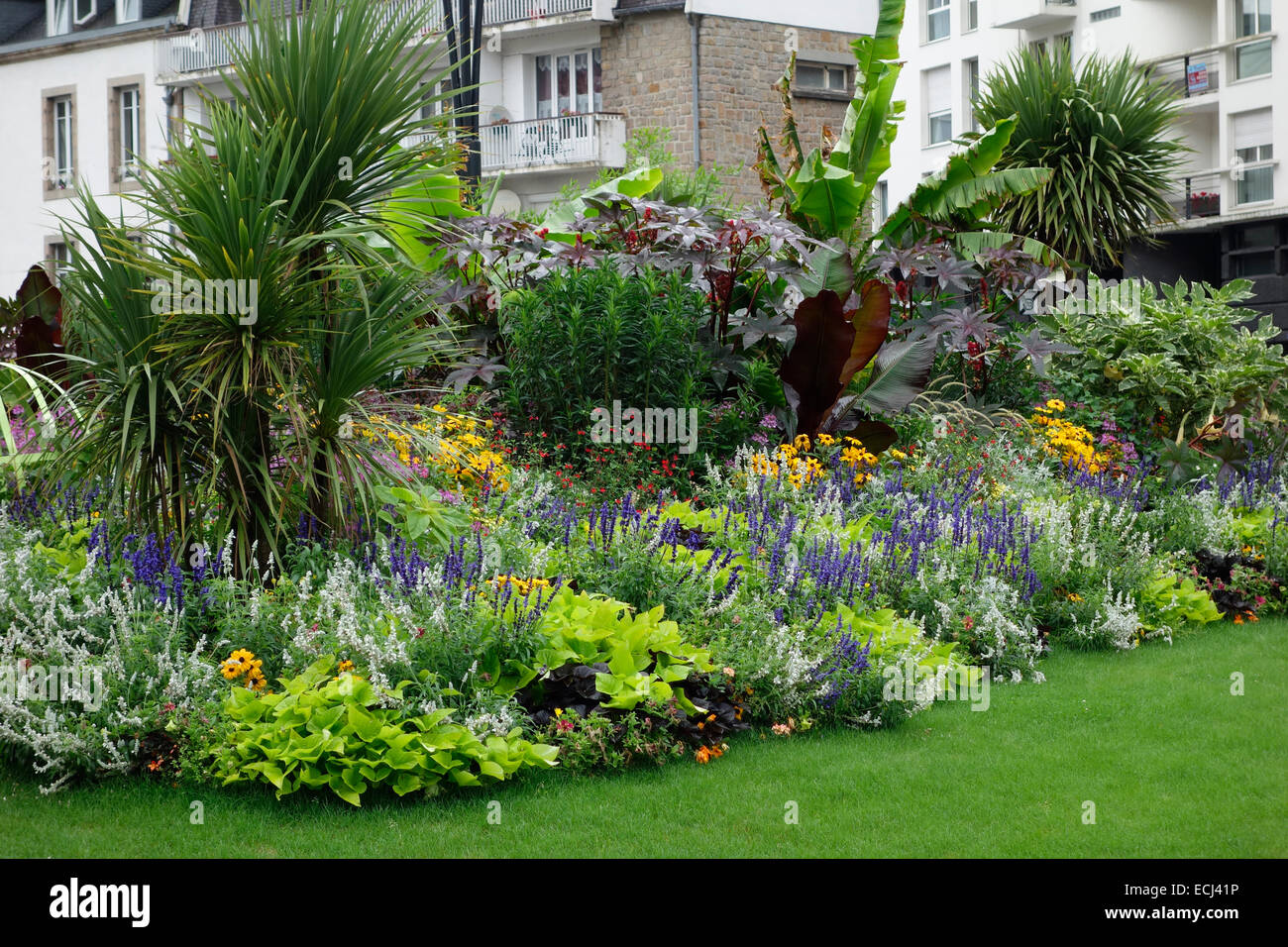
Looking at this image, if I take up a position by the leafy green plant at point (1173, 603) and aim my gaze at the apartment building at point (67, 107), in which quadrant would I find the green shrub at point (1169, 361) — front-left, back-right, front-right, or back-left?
front-right

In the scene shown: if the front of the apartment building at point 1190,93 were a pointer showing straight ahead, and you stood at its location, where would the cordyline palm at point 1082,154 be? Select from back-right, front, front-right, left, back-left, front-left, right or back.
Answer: front-left

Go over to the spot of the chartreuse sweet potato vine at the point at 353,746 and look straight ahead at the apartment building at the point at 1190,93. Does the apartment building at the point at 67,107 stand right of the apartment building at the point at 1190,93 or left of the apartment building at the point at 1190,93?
left

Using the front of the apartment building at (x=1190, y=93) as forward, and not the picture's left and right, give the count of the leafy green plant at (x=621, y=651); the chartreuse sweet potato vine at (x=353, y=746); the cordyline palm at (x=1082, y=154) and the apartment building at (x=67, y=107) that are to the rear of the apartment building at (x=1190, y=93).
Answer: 0

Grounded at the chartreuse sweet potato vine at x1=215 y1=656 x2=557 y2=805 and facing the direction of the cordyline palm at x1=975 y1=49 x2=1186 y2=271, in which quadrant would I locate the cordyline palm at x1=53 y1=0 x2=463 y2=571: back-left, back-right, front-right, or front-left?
front-left

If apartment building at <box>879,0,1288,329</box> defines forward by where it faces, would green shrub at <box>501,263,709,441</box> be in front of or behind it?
in front

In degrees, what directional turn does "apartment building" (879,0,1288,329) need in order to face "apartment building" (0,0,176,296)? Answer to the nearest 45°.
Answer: approximately 45° to its right

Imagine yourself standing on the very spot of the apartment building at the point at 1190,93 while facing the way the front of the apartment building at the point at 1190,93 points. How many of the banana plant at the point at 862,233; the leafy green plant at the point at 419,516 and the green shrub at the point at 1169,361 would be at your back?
0

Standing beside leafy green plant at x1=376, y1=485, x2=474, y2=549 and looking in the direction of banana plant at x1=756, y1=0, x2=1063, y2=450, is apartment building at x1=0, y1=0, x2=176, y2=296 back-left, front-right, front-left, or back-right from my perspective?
front-left

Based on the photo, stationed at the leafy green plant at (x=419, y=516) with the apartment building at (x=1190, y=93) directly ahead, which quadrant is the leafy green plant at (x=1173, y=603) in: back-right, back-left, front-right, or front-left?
front-right

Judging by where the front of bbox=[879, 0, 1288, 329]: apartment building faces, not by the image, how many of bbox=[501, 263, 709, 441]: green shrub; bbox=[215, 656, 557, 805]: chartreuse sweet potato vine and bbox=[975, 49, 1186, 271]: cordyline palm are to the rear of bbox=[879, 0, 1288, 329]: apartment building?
0

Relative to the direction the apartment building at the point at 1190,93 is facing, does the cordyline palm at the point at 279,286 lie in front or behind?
in front

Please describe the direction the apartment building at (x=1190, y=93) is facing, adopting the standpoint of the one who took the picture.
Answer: facing the viewer and to the left of the viewer

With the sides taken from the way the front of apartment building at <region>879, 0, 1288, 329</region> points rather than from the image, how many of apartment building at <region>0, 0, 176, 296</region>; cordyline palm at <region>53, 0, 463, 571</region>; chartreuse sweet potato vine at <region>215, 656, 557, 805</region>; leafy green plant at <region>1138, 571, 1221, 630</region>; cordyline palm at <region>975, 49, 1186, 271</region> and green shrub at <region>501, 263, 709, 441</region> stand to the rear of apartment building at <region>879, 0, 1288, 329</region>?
0

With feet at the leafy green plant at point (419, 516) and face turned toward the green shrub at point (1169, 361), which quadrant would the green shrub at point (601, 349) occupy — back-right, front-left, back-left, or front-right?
front-left

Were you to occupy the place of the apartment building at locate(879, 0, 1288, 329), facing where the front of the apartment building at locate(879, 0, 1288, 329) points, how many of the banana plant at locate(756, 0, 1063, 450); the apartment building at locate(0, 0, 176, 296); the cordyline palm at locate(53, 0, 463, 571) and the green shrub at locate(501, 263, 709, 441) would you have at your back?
0

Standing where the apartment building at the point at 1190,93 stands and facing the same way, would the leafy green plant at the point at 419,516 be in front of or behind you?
in front
